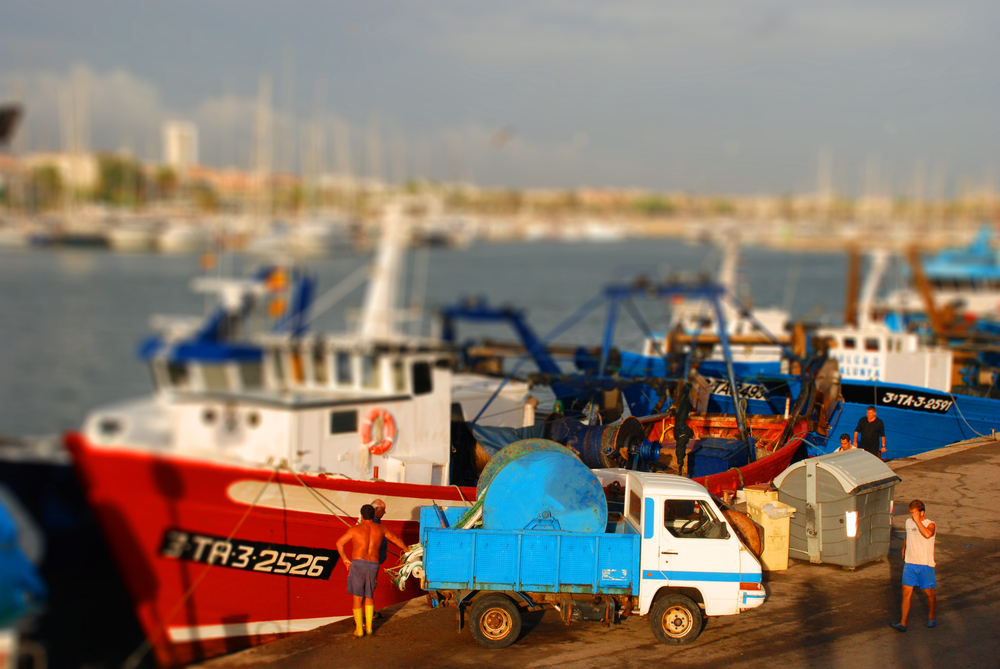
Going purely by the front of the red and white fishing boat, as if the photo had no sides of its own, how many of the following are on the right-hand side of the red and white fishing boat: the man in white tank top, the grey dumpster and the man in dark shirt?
0

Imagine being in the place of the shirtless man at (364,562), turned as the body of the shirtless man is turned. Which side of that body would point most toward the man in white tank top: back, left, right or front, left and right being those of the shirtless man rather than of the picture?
right

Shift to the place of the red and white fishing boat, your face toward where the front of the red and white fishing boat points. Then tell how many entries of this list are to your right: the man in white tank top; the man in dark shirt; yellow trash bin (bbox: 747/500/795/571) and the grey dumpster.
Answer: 0

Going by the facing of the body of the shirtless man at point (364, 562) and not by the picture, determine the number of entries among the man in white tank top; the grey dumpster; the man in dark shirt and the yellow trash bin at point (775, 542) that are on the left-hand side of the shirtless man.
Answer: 0

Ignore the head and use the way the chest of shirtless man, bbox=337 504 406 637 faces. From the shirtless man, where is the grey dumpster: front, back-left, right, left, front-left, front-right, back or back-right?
right

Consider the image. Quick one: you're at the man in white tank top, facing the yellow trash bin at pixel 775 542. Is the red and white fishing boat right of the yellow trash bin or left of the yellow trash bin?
left

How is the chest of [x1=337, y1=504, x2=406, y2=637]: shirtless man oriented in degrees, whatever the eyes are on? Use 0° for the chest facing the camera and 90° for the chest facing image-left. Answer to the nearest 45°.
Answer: approximately 180°

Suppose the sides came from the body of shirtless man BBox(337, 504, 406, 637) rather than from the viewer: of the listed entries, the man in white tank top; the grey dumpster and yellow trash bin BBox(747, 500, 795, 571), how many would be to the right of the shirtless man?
3

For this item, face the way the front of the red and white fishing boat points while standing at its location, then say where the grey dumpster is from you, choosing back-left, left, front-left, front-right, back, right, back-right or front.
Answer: back-left

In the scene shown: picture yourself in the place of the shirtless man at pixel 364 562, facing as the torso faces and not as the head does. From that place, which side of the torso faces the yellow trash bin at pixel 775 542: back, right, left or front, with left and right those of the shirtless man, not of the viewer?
right

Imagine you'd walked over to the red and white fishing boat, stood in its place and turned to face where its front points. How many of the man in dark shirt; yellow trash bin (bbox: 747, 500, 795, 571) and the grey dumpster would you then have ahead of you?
0

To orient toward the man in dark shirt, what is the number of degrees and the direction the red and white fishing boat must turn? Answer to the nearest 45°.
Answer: approximately 135° to its left

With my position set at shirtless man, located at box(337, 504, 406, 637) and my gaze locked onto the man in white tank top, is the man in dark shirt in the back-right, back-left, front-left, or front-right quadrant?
front-left

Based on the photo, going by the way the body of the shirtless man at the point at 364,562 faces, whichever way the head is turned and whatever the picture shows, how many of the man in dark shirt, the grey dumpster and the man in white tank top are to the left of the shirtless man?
0

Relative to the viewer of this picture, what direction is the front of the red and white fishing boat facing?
facing the viewer and to the left of the viewer

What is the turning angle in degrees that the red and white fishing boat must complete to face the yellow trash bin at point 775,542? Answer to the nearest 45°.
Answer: approximately 135° to its left
